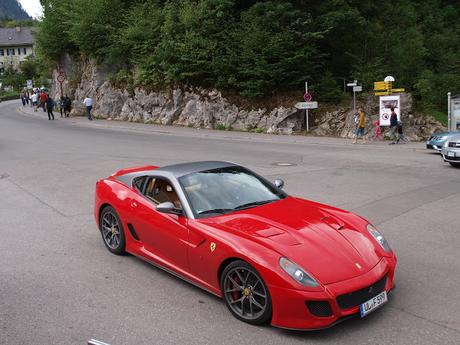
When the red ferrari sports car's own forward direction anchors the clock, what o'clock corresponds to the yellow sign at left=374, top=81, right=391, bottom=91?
The yellow sign is roughly at 8 o'clock from the red ferrari sports car.

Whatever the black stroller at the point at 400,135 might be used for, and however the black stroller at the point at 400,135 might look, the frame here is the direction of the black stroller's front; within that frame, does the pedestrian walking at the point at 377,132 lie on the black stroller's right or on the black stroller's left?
on the black stroller's right

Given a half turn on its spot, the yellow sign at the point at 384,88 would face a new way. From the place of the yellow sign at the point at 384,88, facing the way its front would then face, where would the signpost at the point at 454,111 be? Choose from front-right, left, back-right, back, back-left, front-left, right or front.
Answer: back-right

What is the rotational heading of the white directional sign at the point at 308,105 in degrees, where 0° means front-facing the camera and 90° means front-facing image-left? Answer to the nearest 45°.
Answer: approximately 0°
